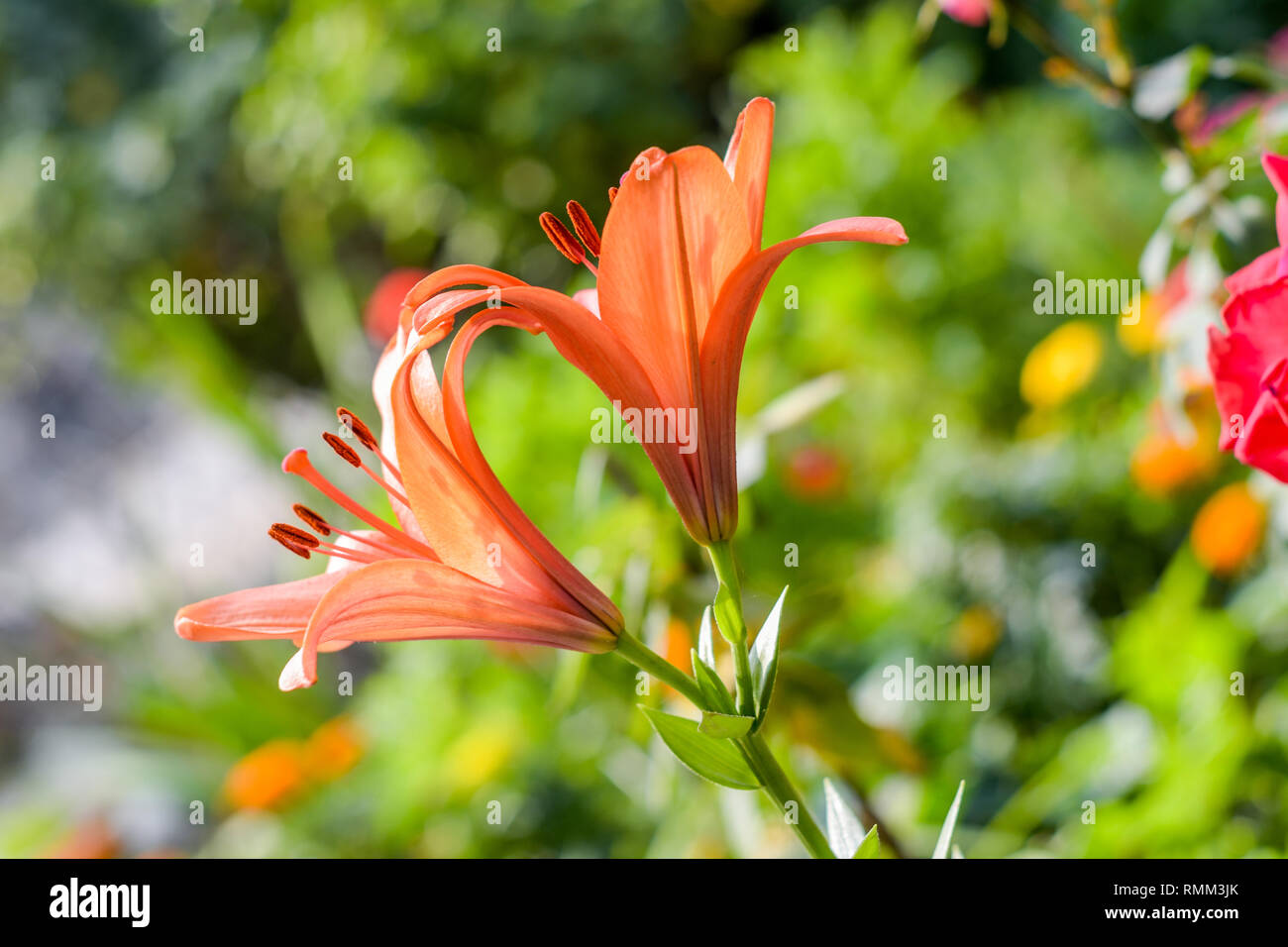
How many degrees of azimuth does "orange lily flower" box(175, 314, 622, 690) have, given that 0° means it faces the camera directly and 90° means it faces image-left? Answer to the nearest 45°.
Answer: approximately 90°

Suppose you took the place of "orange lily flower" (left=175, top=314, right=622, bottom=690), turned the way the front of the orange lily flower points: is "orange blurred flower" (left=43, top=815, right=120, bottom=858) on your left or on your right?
on your right

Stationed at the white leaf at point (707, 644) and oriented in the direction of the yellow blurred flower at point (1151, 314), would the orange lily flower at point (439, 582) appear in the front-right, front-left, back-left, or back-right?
back-left

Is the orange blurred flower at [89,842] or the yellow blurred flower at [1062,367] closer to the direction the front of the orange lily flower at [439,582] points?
the orange blurred flower

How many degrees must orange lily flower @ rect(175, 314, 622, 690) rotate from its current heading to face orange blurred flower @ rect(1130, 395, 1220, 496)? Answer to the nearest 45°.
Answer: approximately 135° to its right

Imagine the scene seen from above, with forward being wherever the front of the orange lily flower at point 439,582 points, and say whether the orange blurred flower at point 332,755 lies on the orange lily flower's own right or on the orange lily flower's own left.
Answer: on the orange lily flower's own right
